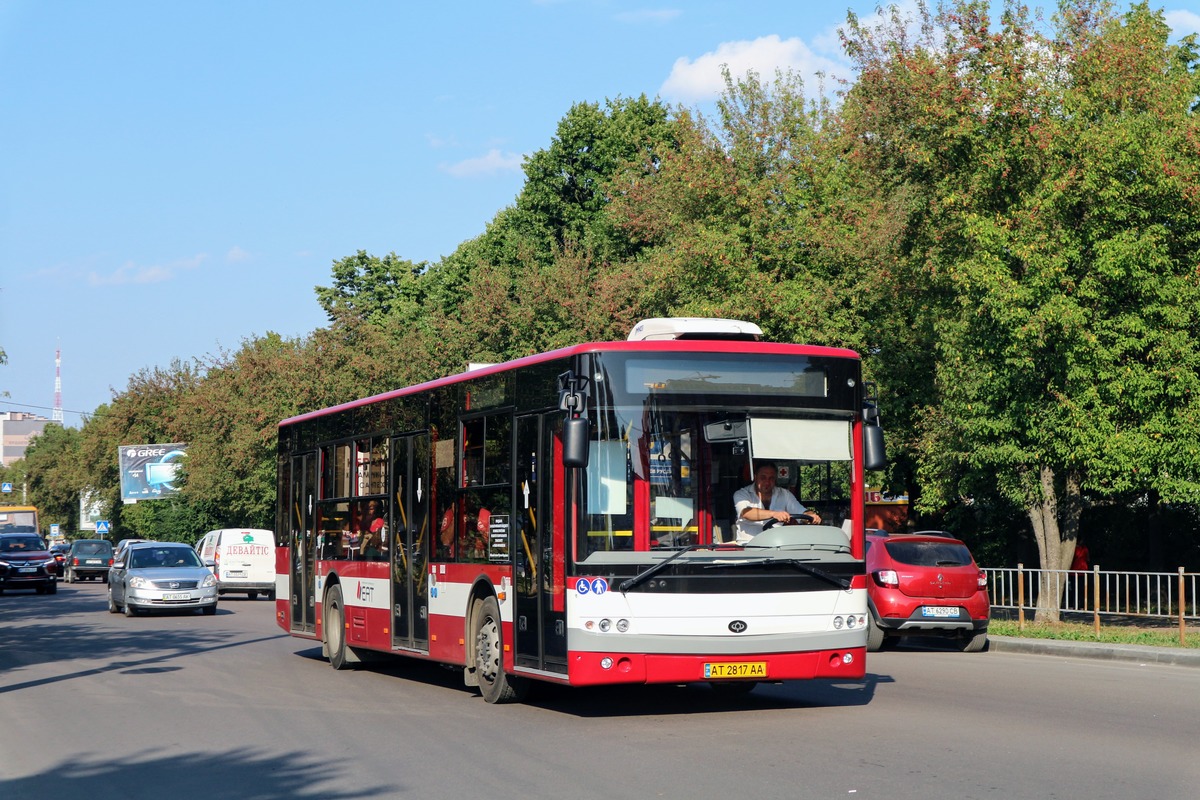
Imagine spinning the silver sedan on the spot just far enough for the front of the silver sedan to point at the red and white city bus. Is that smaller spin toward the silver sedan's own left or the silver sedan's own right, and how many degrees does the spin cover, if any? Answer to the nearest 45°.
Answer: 0° — it already faces it

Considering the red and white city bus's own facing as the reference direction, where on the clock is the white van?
The white van is roughly at 7 o'clock from the red and white city bus.

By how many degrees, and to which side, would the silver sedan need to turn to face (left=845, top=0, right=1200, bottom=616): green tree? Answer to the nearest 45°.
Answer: approximately 45° to its left

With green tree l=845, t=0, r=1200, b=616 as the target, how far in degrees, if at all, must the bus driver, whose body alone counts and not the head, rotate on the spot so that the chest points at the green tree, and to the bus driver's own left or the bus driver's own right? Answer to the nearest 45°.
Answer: approximately 135° to the bus driver's own left

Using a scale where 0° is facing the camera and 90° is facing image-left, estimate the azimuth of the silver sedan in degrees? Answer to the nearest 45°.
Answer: approximately 0°

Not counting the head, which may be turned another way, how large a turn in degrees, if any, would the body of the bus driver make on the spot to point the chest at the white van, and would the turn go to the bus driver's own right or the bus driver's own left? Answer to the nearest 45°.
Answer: approximately 180°
